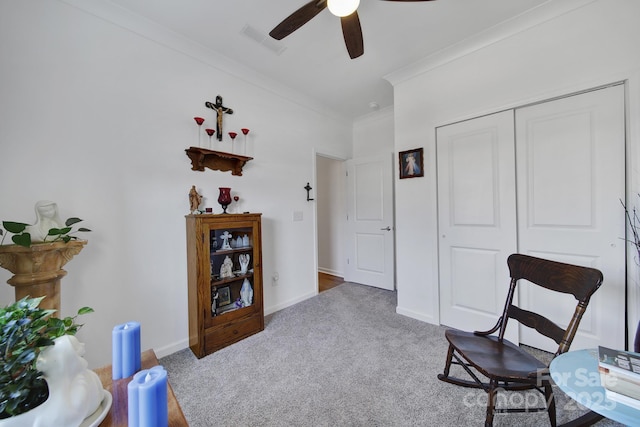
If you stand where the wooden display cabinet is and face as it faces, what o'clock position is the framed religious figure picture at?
The framed religious figure picture is roughly at 11 o'clock from the wooden display cabinet.

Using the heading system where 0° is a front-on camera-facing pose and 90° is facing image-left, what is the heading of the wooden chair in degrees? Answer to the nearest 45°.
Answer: approximately 45°

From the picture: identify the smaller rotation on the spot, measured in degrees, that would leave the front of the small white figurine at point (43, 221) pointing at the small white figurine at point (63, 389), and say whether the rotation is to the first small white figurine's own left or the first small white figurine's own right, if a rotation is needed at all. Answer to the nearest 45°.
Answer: approximately 45° to the first small white figurine's own right

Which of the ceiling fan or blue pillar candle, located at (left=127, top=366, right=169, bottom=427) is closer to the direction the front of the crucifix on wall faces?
the ceiling fan

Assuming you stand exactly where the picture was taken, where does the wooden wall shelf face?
facing the viewer and to the right of the viewer

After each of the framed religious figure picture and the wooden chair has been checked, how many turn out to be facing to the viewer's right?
0

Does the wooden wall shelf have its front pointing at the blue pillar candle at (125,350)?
no

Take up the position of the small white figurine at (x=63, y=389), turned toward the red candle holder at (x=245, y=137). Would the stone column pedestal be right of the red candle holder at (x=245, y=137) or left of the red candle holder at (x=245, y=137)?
left

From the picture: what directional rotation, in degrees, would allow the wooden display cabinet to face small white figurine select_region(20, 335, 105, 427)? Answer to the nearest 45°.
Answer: approximately 45° to its right

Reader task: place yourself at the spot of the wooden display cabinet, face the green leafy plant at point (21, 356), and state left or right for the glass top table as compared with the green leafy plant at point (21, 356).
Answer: left

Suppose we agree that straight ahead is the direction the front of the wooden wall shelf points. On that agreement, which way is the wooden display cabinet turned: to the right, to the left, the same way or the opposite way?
the same way

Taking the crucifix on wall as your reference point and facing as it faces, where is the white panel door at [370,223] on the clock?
The white panel door is roughly at 10 o'clock from the crucifix on wall.

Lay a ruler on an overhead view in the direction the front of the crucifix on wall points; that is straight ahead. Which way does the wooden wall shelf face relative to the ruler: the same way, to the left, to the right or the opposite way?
the same way

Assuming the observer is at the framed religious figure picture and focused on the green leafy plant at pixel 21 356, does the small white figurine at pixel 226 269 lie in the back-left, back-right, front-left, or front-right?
front-right

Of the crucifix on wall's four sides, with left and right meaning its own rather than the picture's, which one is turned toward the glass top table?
front

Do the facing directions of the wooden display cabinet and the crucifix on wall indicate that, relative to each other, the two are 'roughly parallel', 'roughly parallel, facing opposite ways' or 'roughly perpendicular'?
roughly parallel

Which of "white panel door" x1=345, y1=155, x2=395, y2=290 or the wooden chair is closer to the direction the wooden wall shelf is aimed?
the wooden chair

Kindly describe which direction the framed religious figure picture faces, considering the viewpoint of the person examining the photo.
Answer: facing the viewer and to the left of the viewer
